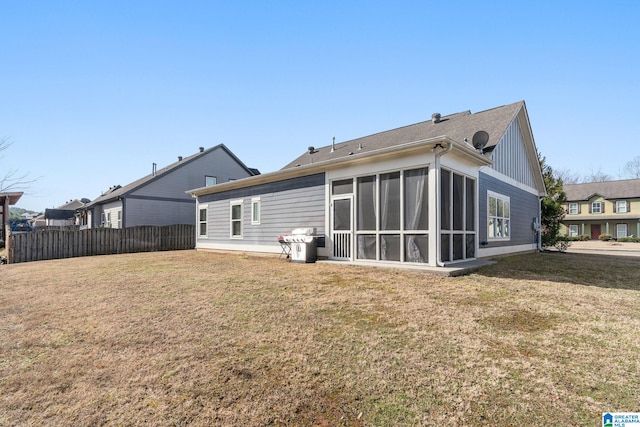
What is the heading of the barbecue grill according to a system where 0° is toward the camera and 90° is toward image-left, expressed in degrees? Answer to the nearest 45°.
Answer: approximately 45°

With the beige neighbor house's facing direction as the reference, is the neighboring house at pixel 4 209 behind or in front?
in front

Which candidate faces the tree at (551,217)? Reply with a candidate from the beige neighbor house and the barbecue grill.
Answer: the beige neighbor house

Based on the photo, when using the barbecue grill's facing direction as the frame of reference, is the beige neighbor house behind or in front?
behind

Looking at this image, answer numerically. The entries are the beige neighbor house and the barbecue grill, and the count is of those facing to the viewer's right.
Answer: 0

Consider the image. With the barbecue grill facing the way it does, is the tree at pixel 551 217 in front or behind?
behind

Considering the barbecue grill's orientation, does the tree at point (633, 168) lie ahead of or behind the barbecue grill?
behind

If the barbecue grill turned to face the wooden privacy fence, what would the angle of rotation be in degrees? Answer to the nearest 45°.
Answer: approximately 90° to its right

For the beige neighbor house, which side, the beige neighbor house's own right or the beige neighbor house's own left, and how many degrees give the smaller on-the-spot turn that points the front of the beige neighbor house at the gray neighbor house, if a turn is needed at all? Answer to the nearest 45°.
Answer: approximately 45° to the beige neighbor house's own right

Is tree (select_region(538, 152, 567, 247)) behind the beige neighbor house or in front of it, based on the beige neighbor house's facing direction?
in front

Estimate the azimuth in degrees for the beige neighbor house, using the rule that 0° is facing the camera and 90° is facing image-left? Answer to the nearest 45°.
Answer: approximately 0°
